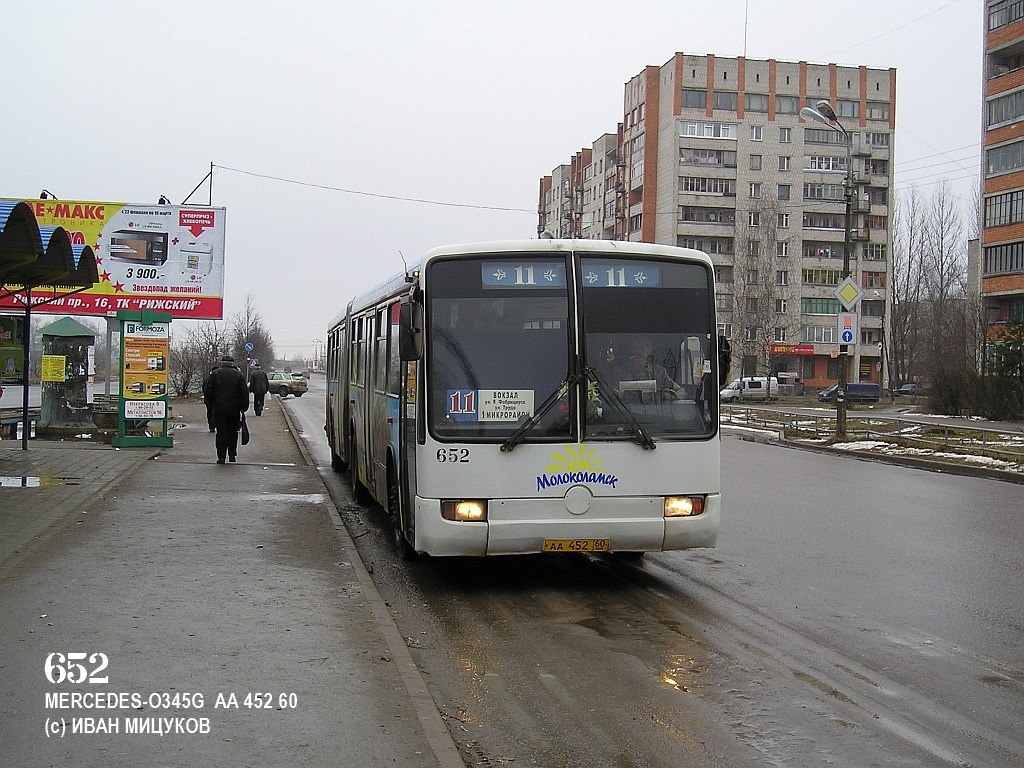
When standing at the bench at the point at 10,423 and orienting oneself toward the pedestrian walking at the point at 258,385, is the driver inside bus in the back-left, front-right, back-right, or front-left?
back-right

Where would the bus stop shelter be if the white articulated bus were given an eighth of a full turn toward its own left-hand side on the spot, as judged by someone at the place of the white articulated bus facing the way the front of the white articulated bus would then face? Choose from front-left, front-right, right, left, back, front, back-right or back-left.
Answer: back

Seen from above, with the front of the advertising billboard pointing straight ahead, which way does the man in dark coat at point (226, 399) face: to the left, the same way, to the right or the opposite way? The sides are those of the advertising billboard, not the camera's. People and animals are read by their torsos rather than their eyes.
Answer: the opposite way

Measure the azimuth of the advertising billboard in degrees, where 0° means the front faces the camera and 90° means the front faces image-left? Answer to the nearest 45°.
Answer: approximately 0°

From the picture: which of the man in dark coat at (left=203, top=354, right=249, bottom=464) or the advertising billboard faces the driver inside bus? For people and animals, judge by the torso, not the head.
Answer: the advertising billboard

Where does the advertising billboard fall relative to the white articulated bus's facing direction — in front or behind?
behind

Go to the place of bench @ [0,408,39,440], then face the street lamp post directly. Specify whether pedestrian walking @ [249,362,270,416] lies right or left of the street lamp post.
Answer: left

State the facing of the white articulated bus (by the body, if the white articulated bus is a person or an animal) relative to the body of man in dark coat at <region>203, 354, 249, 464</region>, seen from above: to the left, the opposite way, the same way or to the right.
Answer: the opposite way

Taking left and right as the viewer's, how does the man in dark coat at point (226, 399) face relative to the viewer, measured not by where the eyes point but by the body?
facing away from the viewer

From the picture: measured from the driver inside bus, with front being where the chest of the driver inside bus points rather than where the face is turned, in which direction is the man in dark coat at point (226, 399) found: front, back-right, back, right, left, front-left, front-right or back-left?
back-right

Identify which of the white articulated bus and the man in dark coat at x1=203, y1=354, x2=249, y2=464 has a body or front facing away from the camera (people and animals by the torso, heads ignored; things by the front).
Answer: the man in dark coat
